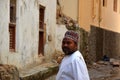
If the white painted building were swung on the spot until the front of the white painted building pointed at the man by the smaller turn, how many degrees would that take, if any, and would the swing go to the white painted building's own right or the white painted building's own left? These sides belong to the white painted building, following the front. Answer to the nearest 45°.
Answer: approximately 45° to the white painted building's own right

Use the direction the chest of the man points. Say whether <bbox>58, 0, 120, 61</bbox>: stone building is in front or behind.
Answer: behind

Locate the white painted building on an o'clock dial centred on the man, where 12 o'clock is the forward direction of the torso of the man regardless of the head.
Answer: The white painted building is roughly at 4 o'clock from the man.

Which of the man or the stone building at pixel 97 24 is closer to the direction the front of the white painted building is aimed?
the man

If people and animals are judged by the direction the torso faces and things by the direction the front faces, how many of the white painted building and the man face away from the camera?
0

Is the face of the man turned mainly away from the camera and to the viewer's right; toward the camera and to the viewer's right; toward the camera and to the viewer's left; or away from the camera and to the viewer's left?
toward the camera and to the viewer's left

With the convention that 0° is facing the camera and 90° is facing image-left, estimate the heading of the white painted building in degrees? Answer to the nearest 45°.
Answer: approximately 315°

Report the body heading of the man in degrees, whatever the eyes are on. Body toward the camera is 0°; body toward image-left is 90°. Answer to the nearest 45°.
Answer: approximately 45°
